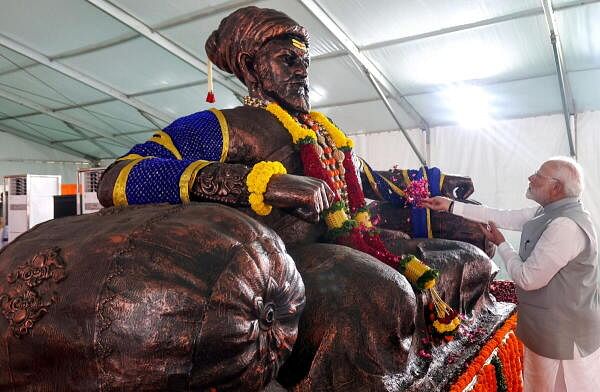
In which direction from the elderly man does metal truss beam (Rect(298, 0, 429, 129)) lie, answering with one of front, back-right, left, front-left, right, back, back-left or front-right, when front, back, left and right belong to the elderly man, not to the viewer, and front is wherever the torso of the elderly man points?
front-right

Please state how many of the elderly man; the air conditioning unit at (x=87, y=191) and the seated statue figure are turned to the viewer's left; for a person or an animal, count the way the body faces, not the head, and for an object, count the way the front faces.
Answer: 1

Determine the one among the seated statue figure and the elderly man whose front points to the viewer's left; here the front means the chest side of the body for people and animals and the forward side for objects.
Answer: the elderly man

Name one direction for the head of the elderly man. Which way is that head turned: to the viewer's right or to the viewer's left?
to the viewer's left

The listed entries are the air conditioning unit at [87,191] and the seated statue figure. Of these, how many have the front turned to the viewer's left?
0

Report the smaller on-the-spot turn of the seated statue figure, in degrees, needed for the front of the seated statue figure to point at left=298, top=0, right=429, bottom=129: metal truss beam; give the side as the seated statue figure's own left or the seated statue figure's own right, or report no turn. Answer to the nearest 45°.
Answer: approximately 135° to the seated statue figure's own left

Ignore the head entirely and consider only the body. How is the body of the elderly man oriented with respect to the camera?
to the viewer's left

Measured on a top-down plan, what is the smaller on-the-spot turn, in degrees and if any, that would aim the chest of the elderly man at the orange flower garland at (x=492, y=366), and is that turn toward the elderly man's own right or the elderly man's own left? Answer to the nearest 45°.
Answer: approximately 45° to the elderly man's own left

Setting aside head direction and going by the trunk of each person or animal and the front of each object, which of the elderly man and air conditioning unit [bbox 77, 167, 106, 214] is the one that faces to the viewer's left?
the elderly man

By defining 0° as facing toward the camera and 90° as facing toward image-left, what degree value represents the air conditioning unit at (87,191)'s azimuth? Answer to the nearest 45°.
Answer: approximately 315°

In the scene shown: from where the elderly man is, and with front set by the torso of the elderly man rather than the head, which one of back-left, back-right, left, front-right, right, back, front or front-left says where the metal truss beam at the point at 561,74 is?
right
